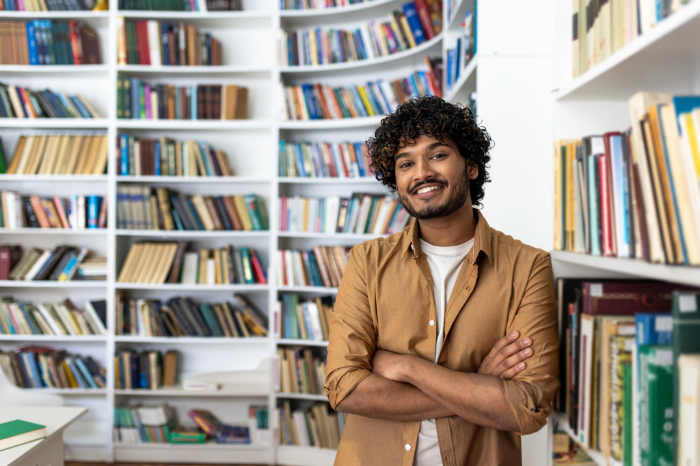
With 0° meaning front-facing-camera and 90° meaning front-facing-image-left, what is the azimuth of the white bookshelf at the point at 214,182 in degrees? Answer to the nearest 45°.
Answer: approximately 0°

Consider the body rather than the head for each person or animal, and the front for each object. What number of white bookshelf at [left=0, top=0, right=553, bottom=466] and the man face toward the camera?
2

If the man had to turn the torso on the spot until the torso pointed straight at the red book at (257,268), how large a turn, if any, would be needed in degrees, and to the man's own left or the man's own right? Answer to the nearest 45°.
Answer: approximately 135° to the man's own right

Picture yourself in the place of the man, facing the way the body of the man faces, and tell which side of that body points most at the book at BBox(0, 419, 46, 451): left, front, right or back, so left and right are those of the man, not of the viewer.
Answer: right
